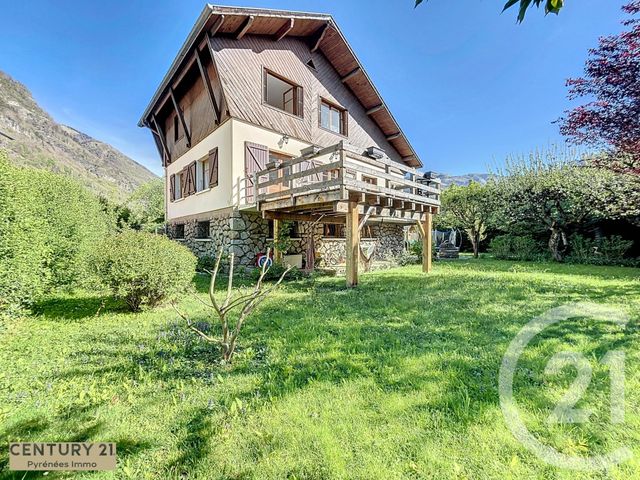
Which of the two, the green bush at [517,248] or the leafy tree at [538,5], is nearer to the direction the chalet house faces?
the leafy tree

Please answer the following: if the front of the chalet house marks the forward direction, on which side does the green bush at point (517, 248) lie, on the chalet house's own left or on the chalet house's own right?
on the chalet house's own left

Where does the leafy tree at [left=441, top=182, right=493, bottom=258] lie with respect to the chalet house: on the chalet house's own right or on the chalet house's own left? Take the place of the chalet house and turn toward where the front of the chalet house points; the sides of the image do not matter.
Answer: on the chalet house's own left

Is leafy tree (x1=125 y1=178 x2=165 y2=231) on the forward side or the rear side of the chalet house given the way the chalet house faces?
on the rear side

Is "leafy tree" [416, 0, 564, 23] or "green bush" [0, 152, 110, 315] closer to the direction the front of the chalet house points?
the leafy tree

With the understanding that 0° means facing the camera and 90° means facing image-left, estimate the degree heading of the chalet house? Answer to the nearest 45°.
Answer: approximately 315°

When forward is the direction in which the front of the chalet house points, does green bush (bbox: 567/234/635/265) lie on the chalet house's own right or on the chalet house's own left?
on the chalet house's own left

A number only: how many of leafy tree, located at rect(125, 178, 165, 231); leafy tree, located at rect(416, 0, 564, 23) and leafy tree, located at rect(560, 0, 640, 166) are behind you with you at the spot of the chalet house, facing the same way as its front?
1

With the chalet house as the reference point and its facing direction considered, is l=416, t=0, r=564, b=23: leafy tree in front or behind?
in front

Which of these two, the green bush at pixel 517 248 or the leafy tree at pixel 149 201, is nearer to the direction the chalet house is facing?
the green bush

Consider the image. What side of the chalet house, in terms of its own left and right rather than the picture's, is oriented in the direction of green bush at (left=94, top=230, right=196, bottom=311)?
right

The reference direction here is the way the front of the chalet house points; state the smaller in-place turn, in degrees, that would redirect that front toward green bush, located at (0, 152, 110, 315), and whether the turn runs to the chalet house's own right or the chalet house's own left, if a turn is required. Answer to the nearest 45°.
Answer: approximately 90° to the chalet house's own right
